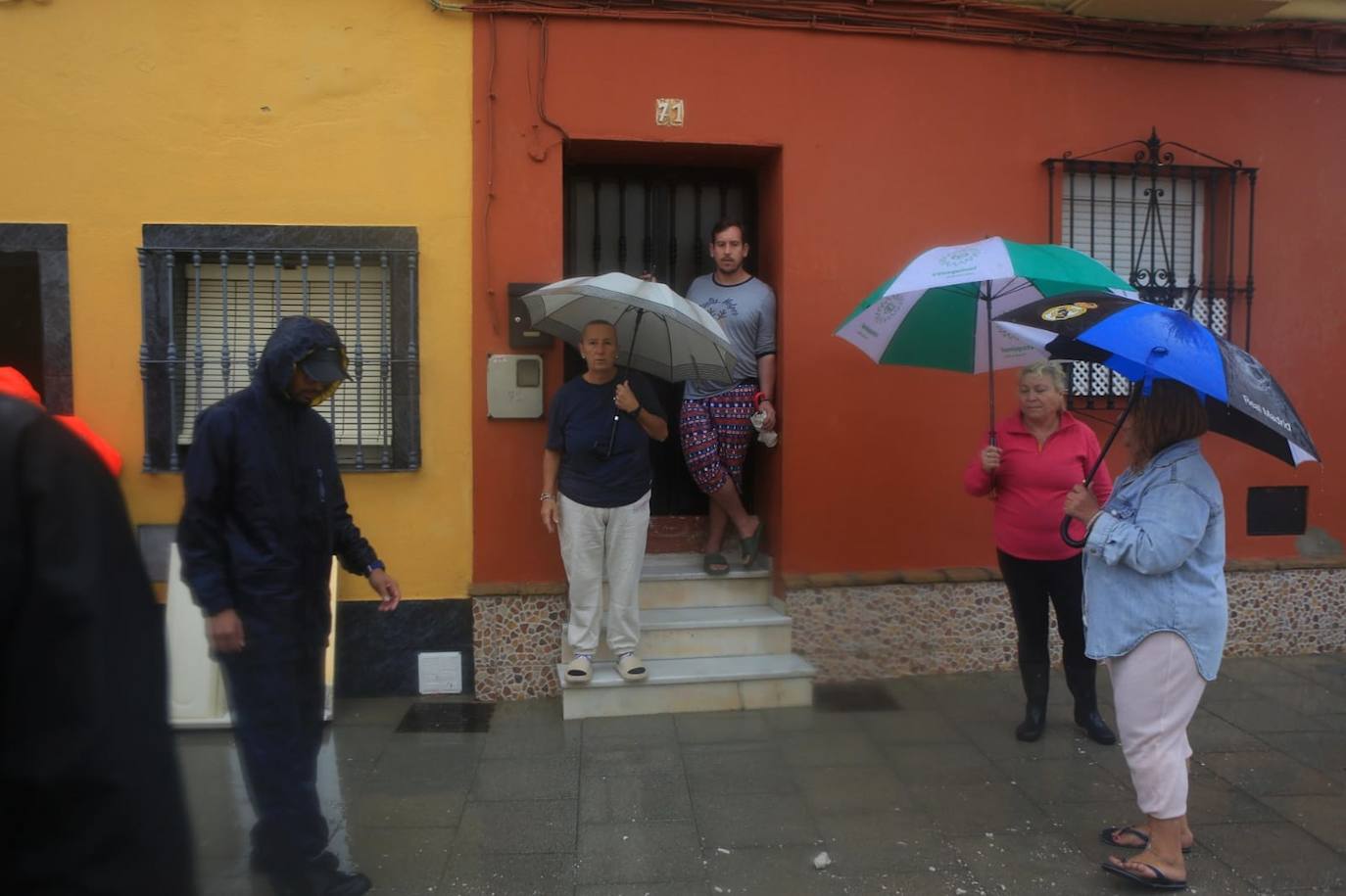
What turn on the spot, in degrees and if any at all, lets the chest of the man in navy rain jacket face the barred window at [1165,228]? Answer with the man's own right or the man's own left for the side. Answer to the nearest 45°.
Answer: approximately 45° to the man's own left

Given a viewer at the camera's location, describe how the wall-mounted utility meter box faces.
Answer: facing the viewer

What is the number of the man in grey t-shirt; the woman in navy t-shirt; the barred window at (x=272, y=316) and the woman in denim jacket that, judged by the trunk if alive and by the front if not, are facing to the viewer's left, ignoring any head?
1

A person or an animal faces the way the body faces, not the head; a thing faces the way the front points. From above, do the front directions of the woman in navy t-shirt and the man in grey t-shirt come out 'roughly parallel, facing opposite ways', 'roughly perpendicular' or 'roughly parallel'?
roughly parallel

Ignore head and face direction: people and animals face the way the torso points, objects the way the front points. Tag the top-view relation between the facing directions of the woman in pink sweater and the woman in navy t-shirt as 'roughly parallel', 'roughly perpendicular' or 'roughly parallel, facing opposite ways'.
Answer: roughly parallel

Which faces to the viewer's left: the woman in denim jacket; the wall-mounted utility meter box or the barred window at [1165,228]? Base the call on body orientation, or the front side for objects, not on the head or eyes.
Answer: the woman in denim jacket

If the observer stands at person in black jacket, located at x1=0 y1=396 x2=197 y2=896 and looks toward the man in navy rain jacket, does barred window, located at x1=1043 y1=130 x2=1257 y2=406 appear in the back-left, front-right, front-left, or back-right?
front-right

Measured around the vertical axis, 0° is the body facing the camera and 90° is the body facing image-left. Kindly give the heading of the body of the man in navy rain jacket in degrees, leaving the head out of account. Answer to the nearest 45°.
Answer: approximately 315°

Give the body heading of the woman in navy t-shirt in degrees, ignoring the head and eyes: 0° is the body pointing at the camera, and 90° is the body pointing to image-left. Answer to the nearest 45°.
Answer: approximately 0°

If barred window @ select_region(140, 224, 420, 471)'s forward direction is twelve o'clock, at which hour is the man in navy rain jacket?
The man in navy rain jacket is roughly at 12 o'clock from the barred window.

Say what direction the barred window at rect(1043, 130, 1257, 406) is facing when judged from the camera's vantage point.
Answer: facing the viewer

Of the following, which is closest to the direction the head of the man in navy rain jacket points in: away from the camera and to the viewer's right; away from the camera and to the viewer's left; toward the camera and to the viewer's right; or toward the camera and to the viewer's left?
toward the camera and to the viewer's right

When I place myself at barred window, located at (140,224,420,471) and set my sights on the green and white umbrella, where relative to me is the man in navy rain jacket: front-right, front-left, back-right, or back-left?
front-right

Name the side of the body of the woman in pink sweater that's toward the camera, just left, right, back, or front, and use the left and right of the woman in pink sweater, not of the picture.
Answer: front

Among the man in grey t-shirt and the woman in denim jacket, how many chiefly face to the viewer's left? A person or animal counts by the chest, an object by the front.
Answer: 1

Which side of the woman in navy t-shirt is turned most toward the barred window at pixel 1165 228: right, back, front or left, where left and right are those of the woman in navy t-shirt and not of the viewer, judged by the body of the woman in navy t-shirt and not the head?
left

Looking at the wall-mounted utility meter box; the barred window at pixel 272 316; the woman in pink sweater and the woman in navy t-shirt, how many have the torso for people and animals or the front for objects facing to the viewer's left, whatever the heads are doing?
0

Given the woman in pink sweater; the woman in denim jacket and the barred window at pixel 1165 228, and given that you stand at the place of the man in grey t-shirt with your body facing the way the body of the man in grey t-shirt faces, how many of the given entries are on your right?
0
